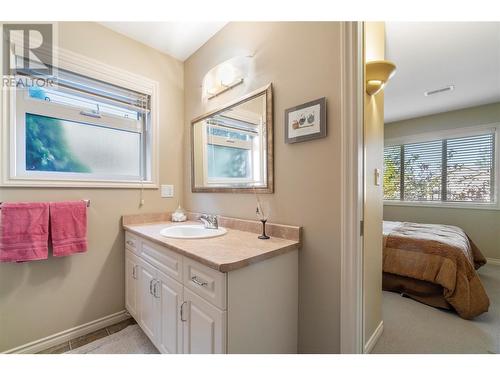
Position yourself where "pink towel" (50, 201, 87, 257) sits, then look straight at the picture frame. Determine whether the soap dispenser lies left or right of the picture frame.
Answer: left

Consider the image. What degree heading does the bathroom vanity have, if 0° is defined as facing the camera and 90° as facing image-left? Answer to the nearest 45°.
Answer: approximately 45°

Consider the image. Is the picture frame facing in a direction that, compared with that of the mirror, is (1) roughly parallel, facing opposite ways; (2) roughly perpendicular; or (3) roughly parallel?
roughly parallel

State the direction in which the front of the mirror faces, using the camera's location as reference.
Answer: facing the viewer and to the left of the viewer

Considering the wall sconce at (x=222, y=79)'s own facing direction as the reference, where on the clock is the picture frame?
The picture frame is roughly at 9 o'clock from the wall sconce.

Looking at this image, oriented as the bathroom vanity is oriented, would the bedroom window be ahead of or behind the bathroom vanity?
behind

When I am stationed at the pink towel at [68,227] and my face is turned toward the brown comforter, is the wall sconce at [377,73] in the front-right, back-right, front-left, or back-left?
front-right

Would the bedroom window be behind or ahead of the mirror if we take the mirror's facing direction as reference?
behind

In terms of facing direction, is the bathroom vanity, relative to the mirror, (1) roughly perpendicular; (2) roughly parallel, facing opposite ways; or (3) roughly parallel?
roughly parallel

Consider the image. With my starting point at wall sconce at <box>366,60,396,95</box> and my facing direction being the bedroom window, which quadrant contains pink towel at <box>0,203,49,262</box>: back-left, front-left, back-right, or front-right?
back-left
